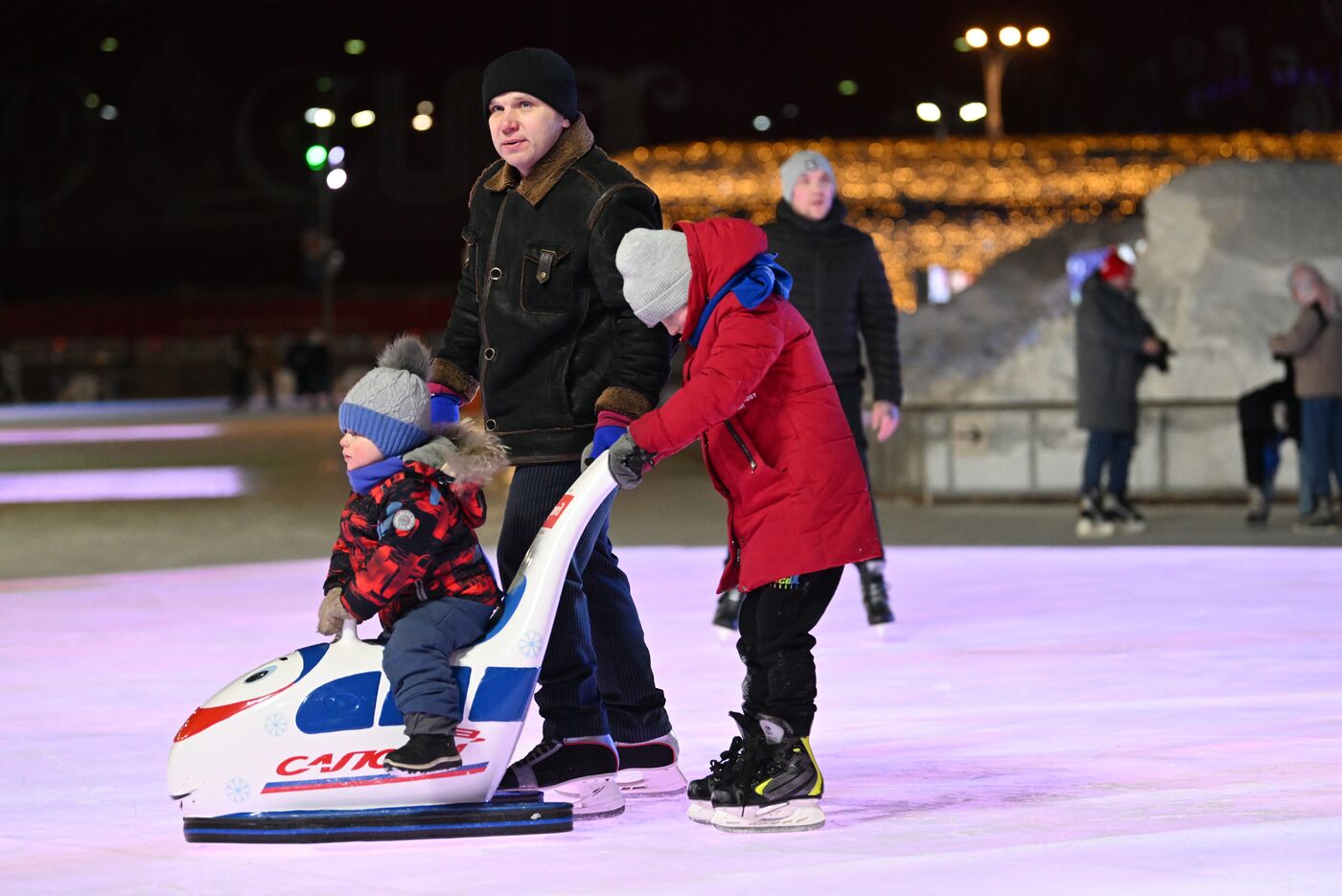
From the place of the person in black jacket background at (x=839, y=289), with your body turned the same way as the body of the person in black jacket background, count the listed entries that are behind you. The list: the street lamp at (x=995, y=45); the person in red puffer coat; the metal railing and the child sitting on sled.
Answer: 2

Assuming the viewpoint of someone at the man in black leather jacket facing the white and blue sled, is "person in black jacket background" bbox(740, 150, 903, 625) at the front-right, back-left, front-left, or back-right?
back-right

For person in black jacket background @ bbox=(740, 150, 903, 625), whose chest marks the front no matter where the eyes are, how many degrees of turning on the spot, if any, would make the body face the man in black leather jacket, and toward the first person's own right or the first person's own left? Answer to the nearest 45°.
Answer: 0° — they already face them

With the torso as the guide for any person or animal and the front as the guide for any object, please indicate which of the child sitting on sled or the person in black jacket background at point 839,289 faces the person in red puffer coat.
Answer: the person in black jacket background

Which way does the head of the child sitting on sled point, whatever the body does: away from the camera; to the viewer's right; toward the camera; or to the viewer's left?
to the viewer's left

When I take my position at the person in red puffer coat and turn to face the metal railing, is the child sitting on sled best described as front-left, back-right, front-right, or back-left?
back-left

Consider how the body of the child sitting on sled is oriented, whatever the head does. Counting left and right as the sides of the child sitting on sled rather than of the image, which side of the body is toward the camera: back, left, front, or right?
left

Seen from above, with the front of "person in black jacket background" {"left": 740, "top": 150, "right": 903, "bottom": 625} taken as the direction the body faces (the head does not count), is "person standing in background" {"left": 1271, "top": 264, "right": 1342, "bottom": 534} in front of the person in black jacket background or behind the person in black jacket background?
behind

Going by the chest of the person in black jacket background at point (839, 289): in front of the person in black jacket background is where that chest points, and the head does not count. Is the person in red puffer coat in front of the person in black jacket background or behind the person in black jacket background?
in front

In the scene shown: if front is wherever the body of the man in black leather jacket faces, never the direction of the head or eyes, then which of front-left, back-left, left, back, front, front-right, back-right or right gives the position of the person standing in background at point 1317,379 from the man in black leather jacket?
back

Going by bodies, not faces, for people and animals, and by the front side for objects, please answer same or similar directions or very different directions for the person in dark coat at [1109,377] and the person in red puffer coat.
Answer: very different directions

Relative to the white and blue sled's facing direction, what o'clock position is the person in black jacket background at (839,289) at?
The person in black jacket background is roughly at 4 o'clock from the white and blue sled.

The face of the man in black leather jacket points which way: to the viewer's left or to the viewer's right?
to the viewer's left

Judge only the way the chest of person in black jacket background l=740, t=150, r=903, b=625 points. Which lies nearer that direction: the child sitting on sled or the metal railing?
the child sitting on sled
